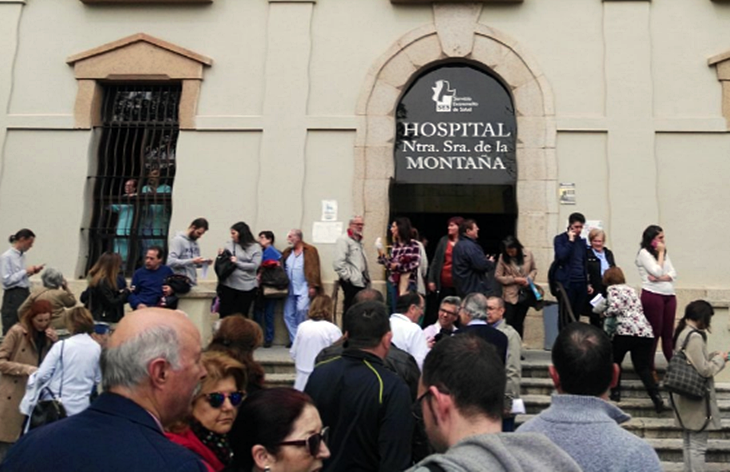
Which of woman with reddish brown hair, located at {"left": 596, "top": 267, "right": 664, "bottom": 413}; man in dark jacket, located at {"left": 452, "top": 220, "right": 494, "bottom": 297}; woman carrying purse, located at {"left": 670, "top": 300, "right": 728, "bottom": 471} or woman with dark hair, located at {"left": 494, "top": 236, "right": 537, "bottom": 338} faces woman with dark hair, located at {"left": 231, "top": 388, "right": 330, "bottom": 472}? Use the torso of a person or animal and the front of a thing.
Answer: woman with dark hair, located at {"left": 494, "top": 236, "right": 537, "bottom": 338}

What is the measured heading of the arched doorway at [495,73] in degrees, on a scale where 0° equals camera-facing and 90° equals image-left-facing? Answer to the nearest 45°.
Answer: approximately 0°

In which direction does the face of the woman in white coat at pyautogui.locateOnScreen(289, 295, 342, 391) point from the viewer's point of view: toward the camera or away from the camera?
away from the camera

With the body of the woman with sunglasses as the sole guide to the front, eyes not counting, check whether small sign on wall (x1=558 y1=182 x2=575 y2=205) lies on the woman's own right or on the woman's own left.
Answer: on the woman's own left

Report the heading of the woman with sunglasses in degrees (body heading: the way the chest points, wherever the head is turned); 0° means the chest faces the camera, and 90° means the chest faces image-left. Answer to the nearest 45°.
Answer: approximately 315°

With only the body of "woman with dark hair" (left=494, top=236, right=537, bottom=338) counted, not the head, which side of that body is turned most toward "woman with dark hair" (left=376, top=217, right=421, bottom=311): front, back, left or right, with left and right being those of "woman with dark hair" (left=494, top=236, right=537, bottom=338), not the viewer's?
right

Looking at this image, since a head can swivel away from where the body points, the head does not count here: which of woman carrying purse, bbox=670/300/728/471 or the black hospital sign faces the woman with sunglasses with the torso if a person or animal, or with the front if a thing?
the black hospital sign

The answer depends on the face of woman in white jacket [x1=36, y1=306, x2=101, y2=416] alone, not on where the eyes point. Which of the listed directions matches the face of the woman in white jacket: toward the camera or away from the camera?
away from the camera
